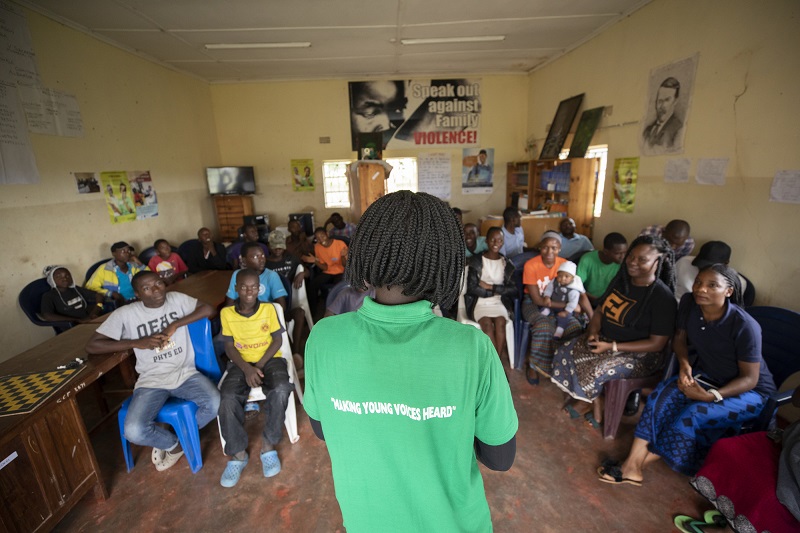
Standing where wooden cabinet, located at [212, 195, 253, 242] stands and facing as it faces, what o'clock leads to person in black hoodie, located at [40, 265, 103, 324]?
The person in black hoodie is roughly at 1 o'clock from the wooden cabinet.

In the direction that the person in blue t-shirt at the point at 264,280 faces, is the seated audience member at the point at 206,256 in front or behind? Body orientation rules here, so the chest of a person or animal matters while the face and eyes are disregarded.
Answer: behind

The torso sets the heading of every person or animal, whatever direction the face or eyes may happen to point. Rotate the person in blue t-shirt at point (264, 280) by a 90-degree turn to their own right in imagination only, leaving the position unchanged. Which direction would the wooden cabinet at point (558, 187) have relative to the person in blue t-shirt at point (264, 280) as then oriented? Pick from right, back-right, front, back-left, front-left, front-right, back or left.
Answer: back

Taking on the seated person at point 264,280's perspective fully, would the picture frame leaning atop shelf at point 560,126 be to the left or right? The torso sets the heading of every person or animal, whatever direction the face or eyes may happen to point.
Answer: on their left

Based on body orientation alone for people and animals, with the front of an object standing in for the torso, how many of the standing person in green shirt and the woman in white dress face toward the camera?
1

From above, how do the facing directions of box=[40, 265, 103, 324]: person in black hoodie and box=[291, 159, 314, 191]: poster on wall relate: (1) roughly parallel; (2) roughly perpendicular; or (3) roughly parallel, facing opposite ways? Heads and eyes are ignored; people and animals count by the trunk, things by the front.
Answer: roughly perpendicular

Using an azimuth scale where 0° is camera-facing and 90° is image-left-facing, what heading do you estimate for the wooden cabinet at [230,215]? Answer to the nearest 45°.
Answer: approximately 0°

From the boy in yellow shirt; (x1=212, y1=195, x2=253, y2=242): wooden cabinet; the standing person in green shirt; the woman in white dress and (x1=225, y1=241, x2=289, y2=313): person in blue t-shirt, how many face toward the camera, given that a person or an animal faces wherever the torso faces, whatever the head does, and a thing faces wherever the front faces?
4

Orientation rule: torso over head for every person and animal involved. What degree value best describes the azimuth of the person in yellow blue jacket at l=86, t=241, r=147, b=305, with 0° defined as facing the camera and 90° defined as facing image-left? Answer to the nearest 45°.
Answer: approximately 315°
